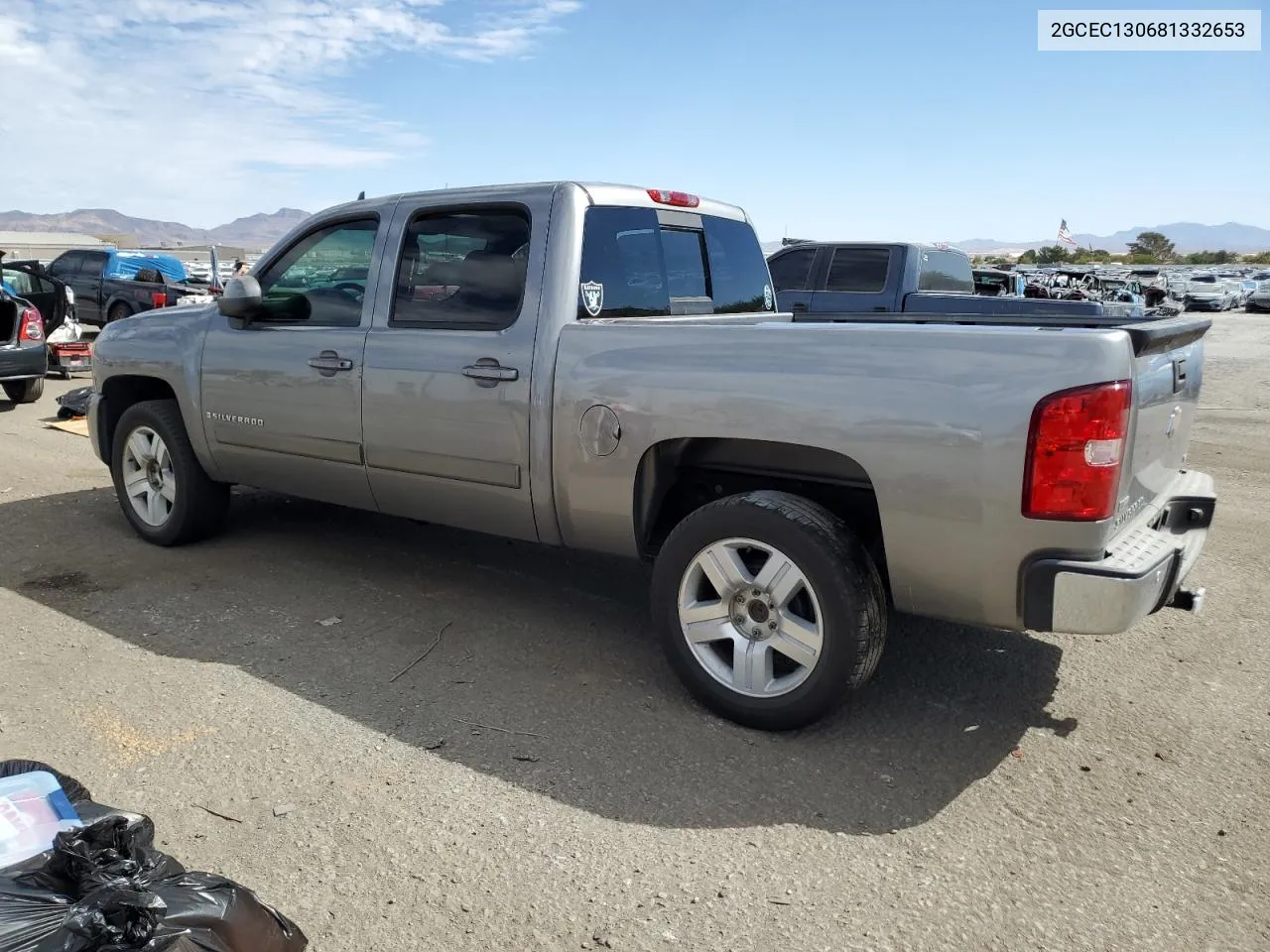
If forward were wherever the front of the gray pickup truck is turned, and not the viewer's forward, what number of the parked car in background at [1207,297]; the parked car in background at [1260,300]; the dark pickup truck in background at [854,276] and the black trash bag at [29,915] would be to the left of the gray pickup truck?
1

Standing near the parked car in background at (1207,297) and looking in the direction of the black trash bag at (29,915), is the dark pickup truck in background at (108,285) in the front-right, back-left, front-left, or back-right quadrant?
front-right

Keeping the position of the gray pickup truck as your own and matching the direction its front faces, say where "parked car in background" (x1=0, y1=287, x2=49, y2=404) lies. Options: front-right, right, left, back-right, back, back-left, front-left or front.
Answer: front

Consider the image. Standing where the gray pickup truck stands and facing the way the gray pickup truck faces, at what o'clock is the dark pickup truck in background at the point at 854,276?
The dark pickup truck in background is roughly at 2 o'clock from the gray pickup truck.

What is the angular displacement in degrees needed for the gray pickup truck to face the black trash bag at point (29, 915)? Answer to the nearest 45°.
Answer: approximately 90° to its left

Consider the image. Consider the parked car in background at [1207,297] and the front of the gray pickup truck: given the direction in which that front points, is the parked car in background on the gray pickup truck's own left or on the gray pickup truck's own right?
on the gray pickup truck's own right

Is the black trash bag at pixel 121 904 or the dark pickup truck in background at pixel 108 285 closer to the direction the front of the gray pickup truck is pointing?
the dark pickup truck in background

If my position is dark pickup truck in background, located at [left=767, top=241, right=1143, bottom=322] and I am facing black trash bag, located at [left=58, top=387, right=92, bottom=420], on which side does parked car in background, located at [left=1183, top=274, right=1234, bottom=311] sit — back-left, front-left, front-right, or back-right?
back-right

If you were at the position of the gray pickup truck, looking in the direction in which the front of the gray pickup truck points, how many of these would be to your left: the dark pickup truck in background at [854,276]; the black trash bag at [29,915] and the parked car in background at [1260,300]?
1

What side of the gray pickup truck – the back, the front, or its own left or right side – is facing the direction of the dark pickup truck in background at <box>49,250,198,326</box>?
front

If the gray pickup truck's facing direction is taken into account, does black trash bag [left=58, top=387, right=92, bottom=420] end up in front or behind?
in front

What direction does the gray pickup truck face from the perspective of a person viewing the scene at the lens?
facing away from the viewer and to the left of the viewer

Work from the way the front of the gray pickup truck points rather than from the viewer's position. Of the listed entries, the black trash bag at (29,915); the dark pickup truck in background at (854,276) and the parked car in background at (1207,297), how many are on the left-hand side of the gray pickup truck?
1

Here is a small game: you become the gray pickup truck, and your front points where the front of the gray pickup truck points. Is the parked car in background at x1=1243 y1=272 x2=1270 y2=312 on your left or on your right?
on your right

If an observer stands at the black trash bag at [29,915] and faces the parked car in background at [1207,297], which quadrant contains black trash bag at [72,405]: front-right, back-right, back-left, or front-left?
front-left

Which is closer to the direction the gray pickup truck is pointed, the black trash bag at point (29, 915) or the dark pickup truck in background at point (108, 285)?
the dark pickup truck in background
